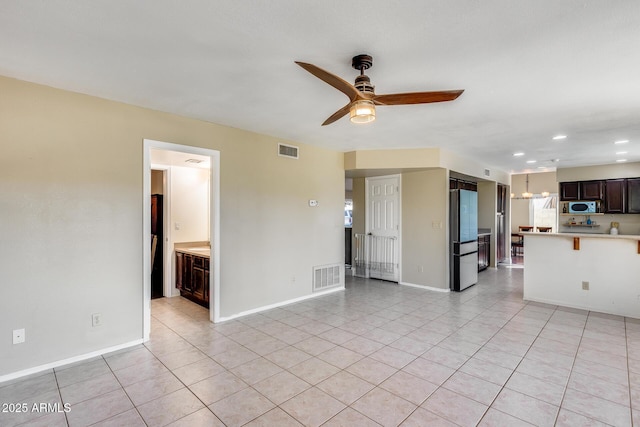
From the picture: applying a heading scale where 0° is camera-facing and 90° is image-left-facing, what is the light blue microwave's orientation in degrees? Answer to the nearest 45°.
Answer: approximately 0°

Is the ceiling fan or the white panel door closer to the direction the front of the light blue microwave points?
the ceiling fan

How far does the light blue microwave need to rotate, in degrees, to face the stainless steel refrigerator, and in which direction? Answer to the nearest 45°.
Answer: approximately 45° to its right

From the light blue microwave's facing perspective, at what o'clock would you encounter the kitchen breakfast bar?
The kitchen breakfast bar is roughly at 12 o'clock from the light blue microwave.

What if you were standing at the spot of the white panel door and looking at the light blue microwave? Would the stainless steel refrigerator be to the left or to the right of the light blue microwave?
right
